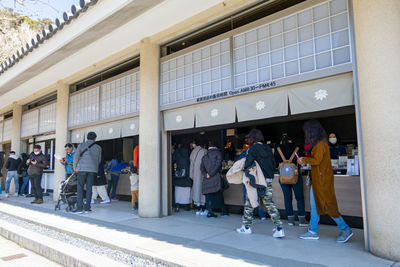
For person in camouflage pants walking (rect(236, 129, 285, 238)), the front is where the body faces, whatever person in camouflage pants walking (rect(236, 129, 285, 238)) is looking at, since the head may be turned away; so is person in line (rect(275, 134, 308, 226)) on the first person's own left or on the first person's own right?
on the first person's own right

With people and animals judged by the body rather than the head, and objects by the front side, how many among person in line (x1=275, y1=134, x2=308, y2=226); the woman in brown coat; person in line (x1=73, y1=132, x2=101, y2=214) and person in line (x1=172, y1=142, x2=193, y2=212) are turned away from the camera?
3

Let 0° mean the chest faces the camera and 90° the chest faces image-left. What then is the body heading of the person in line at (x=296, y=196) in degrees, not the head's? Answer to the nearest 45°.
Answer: approximately 180°

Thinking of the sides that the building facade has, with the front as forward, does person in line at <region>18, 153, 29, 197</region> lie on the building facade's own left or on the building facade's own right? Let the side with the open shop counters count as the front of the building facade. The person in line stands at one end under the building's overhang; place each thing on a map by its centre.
on the building facade's own right

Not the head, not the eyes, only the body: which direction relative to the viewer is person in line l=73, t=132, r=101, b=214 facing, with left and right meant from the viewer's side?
facing away from the viewer

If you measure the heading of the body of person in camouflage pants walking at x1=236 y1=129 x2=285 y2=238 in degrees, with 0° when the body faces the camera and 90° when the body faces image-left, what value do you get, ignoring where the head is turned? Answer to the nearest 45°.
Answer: approximately 135°

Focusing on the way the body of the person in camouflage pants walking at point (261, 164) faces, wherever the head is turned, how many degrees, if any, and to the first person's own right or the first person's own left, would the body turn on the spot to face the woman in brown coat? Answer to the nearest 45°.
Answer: approximately 135° to the first person's own right
